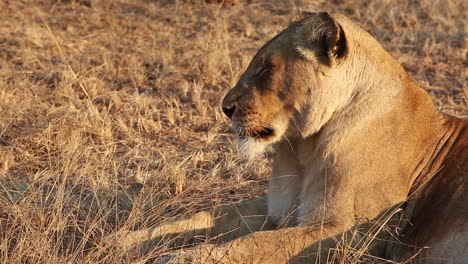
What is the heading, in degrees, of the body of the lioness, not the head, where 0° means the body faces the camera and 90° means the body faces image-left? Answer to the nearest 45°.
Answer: approximately 90°
